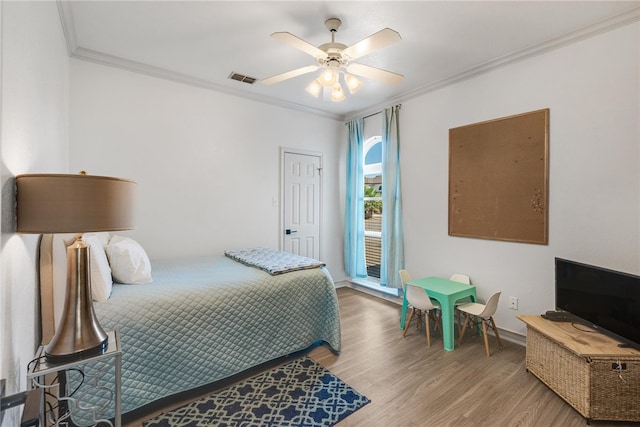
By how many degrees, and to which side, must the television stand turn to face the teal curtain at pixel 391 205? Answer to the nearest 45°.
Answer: approximately 90° to its right

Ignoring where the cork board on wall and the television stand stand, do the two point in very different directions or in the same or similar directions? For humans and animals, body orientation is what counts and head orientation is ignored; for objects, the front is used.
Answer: same or similar directions

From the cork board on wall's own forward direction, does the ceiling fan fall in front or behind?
in front

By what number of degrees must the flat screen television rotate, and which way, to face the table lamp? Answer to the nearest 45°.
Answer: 0° — it already faces it

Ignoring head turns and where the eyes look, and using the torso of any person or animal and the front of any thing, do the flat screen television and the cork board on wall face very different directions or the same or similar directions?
same or similar directions

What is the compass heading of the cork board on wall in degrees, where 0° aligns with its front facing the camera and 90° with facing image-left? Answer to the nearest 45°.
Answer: approximately 45°

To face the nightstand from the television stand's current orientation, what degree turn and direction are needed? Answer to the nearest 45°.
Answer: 0° — it already faces it

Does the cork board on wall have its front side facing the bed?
yes

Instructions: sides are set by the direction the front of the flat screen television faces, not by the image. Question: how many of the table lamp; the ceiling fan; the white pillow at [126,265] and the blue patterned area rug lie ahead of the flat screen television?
4

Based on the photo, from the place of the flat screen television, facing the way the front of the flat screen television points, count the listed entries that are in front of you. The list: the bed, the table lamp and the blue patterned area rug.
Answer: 3

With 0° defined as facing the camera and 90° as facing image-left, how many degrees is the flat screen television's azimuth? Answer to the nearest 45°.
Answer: approximately 45°

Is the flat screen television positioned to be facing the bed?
yes

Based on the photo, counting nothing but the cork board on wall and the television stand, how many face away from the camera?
0

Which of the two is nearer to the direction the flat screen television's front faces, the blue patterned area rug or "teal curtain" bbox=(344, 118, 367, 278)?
the blue patterned area rug

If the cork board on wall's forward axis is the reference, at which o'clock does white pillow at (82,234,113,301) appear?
The white pillow is roughly at 12 o'clock from the cork board on wall.

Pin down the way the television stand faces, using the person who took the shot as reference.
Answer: facing the viewer and to the left of the viewer
